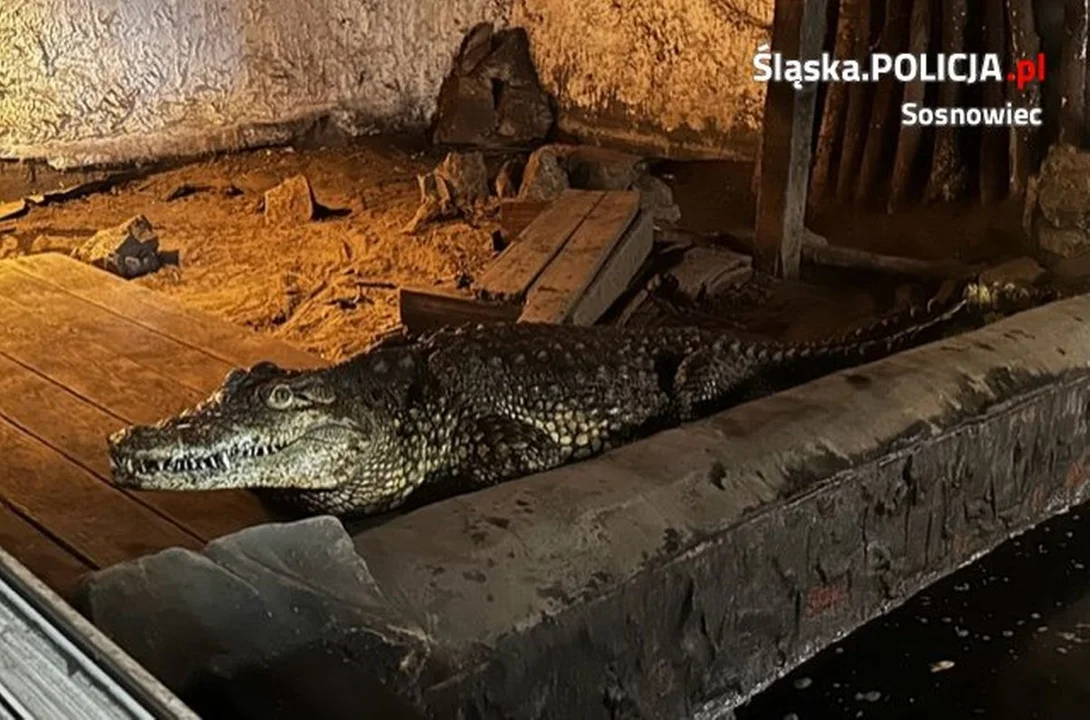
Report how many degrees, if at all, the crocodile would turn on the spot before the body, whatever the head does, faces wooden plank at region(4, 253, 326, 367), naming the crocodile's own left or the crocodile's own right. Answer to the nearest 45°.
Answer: approximately 90° to the crocodile's own right

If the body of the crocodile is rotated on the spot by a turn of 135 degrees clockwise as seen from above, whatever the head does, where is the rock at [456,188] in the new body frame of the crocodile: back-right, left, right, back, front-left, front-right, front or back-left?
front

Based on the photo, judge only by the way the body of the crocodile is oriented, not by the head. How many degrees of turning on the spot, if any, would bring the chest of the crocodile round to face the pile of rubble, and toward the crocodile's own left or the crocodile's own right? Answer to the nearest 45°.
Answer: approximately 135° to the crocodile's own right

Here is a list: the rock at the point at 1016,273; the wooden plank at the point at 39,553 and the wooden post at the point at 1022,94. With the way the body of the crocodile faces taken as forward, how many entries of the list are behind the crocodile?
2

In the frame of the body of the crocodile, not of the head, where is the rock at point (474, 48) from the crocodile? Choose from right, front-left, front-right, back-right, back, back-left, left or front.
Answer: back-right

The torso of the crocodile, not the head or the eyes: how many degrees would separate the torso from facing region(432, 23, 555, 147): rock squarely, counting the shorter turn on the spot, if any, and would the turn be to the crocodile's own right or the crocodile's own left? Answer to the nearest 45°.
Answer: approximately 135° to the crocodile's own right

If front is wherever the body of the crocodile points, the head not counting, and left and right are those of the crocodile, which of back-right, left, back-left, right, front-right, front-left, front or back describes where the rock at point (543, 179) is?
back-right

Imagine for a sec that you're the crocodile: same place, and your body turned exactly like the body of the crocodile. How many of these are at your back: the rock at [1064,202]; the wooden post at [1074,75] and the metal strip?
2

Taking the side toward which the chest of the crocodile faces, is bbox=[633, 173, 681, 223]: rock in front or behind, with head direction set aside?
behind

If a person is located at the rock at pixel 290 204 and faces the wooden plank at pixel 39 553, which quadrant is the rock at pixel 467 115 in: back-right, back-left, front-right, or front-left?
back-left

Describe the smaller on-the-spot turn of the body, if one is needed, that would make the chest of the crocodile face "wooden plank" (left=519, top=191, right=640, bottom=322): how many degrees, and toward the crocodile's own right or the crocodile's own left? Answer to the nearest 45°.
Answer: approximately 135° to the crocodile's own right

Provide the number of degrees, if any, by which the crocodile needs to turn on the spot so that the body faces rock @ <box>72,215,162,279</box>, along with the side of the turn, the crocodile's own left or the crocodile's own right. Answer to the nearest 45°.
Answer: approximately 90° to the crocodile's own right

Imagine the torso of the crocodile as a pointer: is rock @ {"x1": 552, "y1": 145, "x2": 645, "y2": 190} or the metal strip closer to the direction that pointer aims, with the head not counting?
the metal strip

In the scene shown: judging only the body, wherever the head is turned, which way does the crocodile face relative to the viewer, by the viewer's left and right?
facing the viewer and to the left of the viewer

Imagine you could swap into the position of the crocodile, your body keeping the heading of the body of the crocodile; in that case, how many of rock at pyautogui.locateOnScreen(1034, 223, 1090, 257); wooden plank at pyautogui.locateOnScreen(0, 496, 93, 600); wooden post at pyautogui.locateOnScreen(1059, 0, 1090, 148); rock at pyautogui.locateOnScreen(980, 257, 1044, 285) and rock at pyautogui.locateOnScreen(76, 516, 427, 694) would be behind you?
3

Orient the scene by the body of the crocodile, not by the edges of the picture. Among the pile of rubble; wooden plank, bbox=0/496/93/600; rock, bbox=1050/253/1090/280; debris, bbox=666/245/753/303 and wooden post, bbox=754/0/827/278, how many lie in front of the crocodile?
1

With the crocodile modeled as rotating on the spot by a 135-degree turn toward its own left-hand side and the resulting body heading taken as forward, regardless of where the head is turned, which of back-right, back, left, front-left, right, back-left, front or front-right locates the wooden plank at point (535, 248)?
left

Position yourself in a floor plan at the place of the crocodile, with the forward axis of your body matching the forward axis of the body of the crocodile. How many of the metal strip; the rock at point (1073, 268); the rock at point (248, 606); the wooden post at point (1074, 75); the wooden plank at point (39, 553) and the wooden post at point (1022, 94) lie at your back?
3

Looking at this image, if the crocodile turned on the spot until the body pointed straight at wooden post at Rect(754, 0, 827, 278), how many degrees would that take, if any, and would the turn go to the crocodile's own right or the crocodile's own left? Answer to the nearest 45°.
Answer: approximately 180°

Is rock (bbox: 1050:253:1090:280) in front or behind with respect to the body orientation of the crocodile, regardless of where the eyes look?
behind

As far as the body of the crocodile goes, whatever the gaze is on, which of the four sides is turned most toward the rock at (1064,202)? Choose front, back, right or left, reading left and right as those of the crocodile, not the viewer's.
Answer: back

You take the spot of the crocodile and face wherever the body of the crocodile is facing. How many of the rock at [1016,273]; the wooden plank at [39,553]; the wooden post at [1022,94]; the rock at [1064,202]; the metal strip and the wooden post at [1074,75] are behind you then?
4

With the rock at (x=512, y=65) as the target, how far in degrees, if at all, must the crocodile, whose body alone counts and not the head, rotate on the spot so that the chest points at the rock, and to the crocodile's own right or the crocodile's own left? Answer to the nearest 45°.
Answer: approximately 135° to the crocodile's own right
